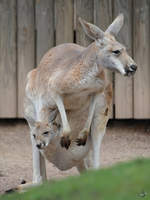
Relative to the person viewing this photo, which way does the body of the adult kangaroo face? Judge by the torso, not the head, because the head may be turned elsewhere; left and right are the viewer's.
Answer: facing the viewer and to the right of the viewer
